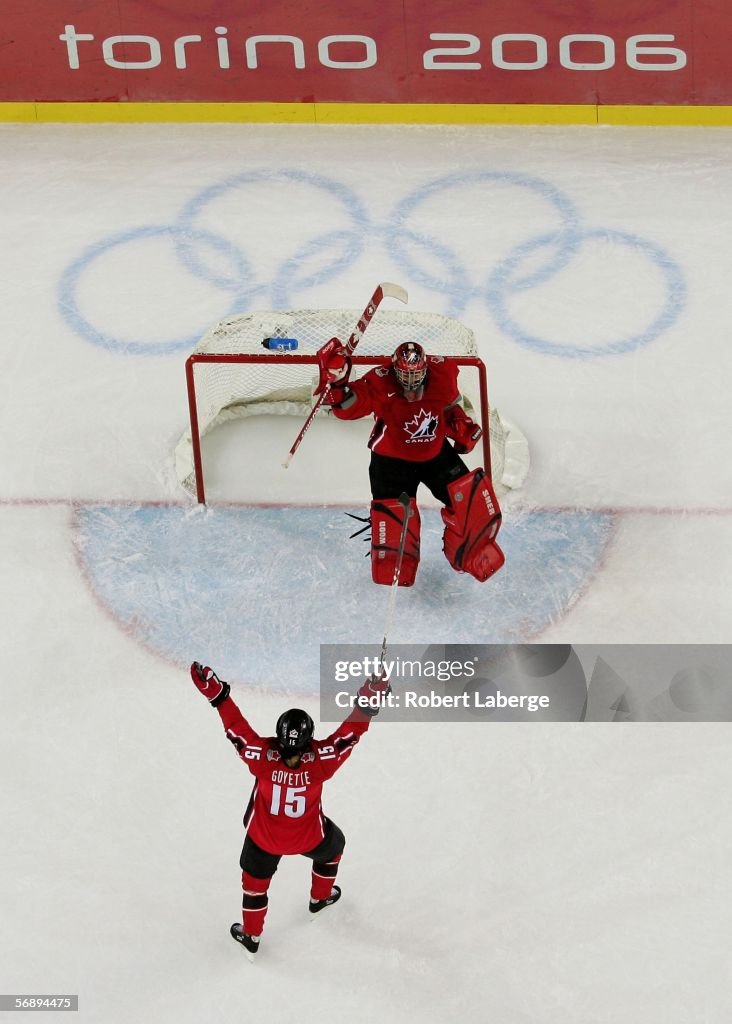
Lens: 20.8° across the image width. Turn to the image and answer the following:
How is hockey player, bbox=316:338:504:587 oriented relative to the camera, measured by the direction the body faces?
toward the camera

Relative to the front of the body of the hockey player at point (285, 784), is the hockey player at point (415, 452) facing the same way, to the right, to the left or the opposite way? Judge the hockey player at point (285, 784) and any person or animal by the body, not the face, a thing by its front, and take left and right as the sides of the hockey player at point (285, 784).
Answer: the opposite way

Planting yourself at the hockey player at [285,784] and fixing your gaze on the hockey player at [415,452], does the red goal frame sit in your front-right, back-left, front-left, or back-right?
front-left

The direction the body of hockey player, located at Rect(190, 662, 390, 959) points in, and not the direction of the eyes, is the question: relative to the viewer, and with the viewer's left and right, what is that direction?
facing away from the viewer

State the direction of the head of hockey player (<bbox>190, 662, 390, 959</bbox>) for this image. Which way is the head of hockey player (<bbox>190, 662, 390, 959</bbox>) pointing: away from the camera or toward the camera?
away from the camera

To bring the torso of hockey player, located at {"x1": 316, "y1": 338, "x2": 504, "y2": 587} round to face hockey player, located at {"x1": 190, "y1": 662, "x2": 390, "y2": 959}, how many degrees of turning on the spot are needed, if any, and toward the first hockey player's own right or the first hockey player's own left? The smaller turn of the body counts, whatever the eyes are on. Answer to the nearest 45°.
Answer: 0° — they already face them

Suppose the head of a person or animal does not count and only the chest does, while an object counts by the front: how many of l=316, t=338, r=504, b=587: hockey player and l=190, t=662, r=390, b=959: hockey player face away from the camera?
1

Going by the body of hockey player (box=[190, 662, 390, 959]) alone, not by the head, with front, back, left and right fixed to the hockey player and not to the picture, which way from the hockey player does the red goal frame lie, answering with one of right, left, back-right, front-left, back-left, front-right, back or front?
front
